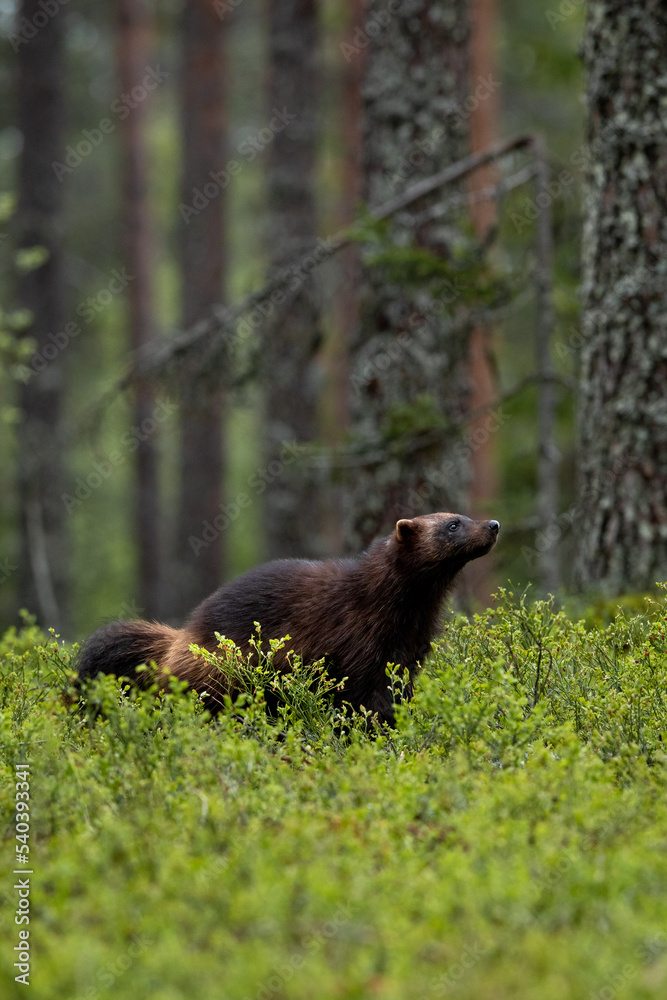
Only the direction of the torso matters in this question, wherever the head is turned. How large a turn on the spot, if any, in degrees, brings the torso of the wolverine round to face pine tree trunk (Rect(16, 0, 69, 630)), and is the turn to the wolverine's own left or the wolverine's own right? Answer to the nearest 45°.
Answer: approximately 90° to the wolverine's own left

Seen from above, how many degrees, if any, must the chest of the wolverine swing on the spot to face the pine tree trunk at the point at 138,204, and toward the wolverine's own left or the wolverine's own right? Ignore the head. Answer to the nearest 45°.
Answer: approximately 90° to the wolverine's own left

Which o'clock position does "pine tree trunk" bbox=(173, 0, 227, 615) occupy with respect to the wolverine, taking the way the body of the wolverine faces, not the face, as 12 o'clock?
The pine tree trunk is roughly at 9 o'clock from the wolverine.

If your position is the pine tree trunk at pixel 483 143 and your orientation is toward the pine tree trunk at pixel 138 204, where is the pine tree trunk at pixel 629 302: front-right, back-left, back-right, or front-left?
back-left

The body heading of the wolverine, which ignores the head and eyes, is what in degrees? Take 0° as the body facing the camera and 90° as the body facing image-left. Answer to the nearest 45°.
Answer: approximately 270°

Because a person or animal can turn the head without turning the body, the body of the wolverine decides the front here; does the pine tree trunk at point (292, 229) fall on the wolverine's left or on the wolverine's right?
on the wolverine's left

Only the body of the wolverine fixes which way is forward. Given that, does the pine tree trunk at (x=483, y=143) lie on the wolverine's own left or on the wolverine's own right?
on the wolverine's own left
